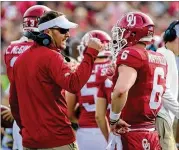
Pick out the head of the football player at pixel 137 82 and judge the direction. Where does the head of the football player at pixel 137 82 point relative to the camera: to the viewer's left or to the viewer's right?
to the viewer's left

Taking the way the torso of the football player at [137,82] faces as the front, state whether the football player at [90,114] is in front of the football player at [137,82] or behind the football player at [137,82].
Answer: in front
